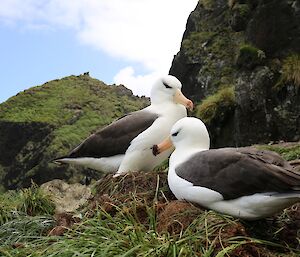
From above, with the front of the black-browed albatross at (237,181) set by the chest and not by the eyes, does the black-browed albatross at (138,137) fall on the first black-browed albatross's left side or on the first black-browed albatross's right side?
on the first black-browed albatross's right side

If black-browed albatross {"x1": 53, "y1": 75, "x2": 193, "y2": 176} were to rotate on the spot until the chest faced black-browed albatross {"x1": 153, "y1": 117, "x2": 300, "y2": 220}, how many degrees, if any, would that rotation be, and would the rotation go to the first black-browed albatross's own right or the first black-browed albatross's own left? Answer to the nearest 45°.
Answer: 0° — it already faces it

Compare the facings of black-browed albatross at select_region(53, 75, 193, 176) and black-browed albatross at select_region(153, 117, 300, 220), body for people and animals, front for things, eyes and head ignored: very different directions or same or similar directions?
very different directions

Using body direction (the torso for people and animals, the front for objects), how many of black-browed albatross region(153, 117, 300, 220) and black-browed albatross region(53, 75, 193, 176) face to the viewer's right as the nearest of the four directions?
1

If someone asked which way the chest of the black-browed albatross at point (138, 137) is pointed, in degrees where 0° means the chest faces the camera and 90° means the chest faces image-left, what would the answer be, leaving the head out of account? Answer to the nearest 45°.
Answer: approximately 270°

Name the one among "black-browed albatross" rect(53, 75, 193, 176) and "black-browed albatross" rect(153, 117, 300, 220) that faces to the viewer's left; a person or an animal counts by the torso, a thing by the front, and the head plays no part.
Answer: "black-browed albatross" rect(153, 117, 300, 220)

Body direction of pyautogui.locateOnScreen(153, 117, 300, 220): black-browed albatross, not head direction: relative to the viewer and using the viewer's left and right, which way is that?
facing to the left of the viewer
